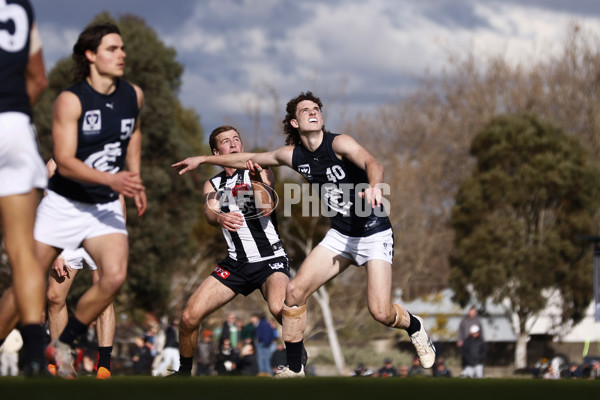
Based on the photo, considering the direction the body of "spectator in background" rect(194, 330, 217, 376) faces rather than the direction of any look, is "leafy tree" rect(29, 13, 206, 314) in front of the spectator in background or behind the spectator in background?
behind

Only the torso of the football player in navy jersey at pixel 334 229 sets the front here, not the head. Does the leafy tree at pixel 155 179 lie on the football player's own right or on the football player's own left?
on the football player's own right

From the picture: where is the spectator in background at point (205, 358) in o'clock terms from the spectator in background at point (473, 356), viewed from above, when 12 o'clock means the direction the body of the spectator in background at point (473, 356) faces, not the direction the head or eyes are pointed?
the spectator in background at point (205, 358) is roughly at 3 o'clock from the spectator in background at point (473, 356).

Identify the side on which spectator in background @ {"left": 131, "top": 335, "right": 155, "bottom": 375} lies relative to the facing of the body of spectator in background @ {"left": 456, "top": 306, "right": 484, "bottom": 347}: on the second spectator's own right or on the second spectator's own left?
on the second spectator's own right

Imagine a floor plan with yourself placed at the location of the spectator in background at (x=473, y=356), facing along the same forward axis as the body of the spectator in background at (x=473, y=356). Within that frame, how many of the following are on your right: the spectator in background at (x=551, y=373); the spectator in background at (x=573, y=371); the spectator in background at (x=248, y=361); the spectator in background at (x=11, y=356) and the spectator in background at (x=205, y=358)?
3

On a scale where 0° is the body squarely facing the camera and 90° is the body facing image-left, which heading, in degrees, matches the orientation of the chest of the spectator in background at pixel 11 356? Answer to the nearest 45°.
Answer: approximately 0°

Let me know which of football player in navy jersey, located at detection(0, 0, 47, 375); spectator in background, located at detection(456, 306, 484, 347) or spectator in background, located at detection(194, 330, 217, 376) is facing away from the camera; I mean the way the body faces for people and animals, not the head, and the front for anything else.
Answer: the football player in navy jersey

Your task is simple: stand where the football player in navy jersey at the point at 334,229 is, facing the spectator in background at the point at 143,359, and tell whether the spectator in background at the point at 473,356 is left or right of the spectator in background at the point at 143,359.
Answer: right

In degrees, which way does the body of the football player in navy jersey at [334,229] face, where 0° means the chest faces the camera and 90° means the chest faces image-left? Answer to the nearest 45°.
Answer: approximately 45°

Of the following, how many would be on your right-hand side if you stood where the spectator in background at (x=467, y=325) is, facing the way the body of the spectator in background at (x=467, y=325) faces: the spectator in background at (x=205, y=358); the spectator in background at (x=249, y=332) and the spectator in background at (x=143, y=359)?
3

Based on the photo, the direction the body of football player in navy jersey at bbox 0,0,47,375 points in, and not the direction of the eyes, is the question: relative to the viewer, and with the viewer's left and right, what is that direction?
facing away from the viewer
